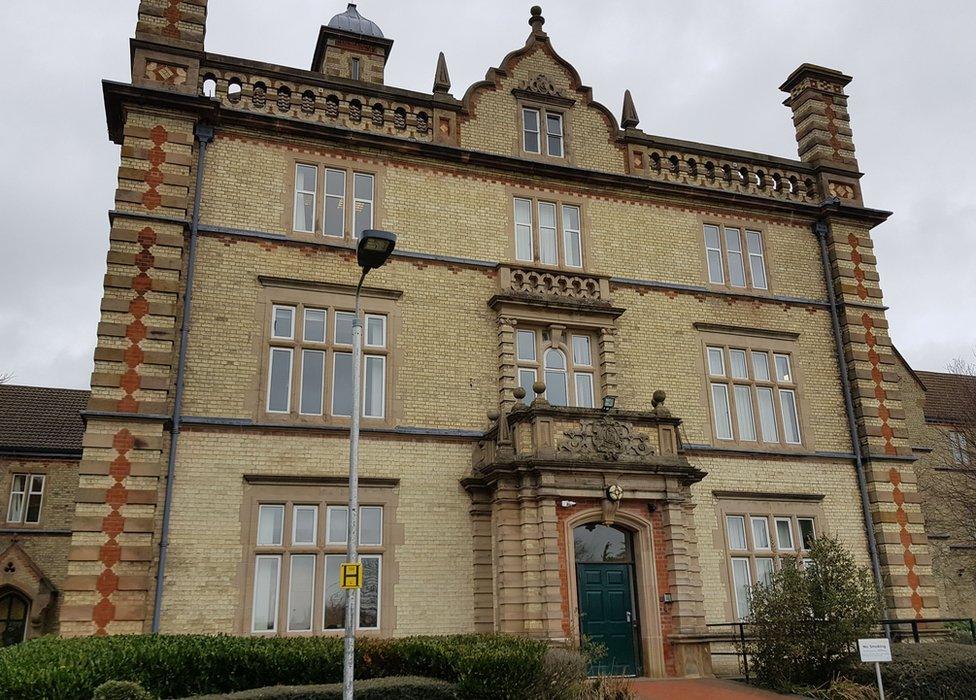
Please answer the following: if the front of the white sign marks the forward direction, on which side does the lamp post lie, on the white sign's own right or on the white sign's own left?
on the white sign's own right

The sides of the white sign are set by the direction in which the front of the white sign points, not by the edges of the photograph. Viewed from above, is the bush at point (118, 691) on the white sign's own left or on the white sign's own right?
on the white sign's own right

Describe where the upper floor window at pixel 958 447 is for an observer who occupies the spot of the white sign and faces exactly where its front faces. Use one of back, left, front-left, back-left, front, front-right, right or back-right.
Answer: back

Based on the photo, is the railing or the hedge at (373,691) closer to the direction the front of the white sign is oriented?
the hedge

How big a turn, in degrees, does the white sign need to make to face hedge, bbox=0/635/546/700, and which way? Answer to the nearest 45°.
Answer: approximately 45° to its right

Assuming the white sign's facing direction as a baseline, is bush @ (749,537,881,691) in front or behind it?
behind

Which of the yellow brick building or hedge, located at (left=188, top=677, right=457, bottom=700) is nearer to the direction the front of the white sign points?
the hedge

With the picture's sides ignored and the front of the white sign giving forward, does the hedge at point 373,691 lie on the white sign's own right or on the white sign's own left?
on the white sign's own right

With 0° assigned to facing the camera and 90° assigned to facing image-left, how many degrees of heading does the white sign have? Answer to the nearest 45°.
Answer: approximately 0°

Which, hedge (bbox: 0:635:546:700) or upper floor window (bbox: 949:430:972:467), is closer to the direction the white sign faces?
the hedge
